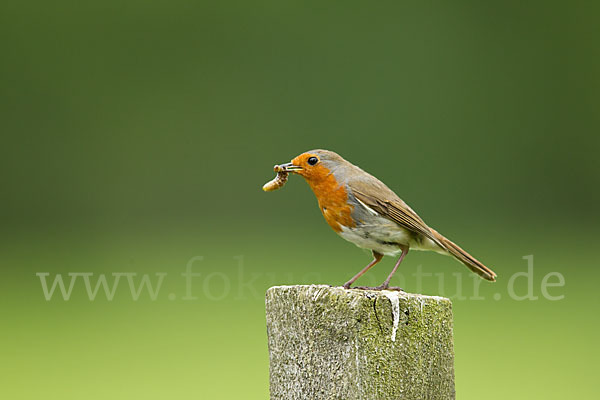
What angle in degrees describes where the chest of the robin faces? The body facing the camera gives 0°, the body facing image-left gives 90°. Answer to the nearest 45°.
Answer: approximately 90°
